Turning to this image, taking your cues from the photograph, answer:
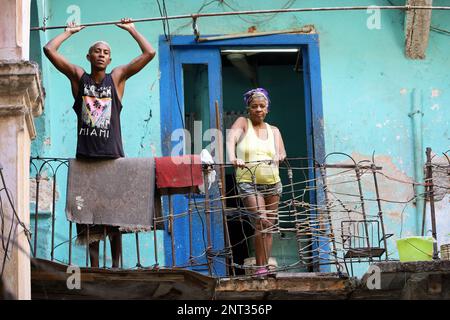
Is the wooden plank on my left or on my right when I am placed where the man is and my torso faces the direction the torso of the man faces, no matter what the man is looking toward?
on my left

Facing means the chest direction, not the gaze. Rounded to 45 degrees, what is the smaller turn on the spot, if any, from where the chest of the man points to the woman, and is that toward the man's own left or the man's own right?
approximately 90° to the man's own left

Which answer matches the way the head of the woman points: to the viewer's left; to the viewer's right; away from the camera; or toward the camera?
toward the camera

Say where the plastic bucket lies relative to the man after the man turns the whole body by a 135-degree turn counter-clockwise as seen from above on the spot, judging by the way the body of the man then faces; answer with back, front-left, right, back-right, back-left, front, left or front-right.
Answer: front-right

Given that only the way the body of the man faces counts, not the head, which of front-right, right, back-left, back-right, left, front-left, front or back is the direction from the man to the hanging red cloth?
left

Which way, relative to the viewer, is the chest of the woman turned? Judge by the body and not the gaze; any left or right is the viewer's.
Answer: facing the viewer

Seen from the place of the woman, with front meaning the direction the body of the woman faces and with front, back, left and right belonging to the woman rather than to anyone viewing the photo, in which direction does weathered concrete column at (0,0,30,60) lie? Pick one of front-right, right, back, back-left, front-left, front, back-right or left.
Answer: front-right

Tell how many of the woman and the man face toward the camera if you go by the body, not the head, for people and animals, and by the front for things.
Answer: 2

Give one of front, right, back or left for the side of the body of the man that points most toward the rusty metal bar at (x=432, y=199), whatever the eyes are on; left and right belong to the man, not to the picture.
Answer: left

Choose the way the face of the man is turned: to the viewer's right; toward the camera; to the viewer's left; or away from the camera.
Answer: toward the camera

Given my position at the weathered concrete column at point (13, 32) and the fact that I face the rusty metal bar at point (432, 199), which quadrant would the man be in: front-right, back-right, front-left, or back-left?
front-left

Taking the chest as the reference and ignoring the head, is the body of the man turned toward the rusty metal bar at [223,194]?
no

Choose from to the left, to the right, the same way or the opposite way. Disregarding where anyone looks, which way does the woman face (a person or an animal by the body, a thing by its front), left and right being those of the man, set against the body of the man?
the same way

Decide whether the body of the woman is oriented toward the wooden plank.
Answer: no

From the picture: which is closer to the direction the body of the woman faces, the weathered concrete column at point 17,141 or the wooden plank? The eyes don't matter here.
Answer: the weathered concrete column
